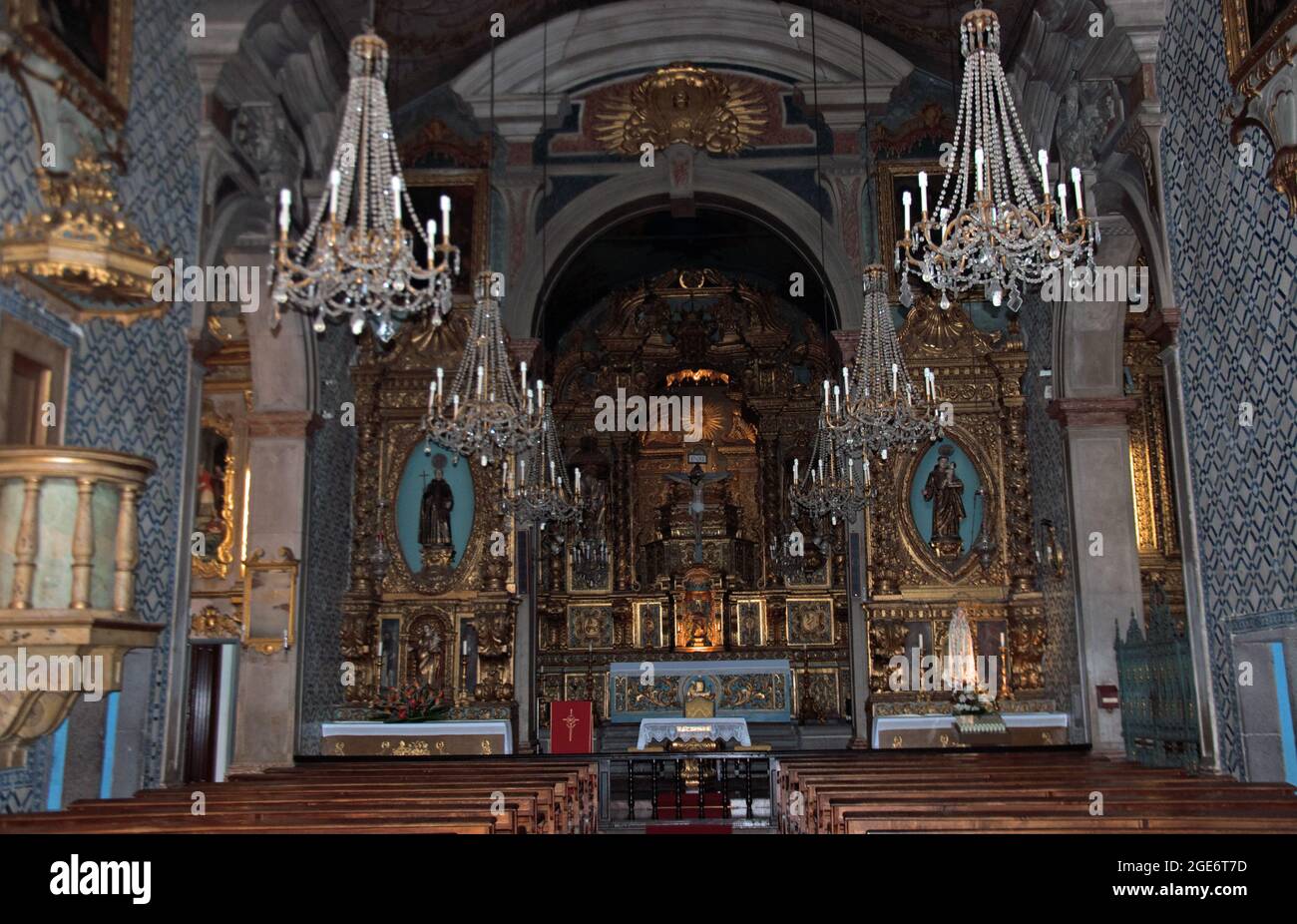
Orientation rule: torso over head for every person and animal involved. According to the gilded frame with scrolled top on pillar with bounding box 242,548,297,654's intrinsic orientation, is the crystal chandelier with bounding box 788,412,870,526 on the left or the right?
on its left

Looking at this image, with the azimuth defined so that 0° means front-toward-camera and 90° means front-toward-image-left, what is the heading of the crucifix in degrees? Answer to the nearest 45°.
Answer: approximately 0°

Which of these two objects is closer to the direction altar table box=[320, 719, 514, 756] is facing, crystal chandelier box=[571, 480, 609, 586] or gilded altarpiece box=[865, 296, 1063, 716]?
the gilded altarpiece

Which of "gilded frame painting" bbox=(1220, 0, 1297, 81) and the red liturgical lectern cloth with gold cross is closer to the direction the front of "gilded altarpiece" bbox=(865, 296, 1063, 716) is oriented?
the gilded frame painting

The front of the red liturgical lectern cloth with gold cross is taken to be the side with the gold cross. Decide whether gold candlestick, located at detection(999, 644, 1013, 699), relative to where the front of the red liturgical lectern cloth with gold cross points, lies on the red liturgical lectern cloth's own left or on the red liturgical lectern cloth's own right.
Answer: on the red liturgical lectern cloth's own left

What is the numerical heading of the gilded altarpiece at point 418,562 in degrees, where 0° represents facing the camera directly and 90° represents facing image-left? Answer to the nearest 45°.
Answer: approximately 0°

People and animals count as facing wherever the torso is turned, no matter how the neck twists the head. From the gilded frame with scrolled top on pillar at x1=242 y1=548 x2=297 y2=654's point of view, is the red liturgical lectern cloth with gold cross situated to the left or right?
on its left
